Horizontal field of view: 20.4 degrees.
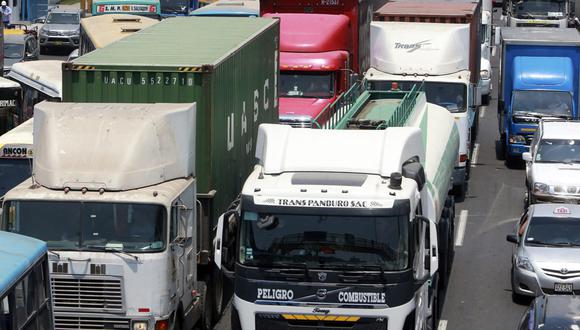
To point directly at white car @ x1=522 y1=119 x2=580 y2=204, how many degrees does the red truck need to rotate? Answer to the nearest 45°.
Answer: approximately 45° to its left

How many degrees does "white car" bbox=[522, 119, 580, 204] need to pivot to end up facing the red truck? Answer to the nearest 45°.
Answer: approximately 135° to its right

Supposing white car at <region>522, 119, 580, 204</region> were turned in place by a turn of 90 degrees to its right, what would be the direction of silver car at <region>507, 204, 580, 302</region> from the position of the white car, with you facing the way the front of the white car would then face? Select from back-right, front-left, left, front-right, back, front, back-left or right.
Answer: left

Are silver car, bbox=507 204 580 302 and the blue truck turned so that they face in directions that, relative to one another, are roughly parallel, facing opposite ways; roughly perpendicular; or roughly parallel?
roughly parallel

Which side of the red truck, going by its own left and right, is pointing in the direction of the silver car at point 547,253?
front

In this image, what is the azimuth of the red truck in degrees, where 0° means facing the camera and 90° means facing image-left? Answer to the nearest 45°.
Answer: approximately 0°

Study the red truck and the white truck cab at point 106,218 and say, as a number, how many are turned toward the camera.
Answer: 2

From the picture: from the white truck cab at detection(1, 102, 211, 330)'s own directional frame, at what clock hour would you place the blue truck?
The blue truck is roughly at 7 o'clock from the white truck cab.

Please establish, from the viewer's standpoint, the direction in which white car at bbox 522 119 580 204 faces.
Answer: facing the viewer

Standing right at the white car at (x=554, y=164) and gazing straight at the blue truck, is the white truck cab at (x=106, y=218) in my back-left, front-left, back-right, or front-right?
back-left

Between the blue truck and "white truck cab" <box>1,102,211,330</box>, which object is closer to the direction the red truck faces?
the white truck cab

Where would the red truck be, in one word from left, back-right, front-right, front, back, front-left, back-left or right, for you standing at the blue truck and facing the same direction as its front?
front-right

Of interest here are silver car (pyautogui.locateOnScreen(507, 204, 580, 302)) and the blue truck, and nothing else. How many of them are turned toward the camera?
2

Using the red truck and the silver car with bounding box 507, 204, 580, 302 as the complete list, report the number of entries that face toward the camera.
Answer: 2

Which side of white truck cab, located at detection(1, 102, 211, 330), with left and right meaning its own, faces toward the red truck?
back

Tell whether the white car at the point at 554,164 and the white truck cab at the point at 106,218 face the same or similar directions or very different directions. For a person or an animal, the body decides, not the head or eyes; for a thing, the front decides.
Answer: same or similar directions
